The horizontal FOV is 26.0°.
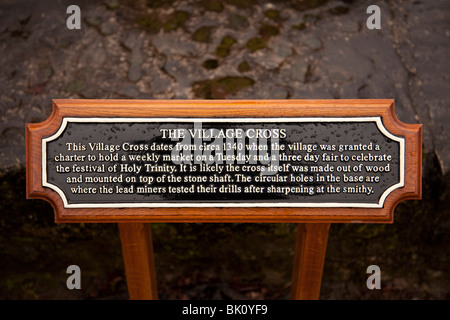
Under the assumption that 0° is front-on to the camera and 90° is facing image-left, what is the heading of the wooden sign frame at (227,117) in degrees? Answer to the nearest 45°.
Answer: approximately 0°
